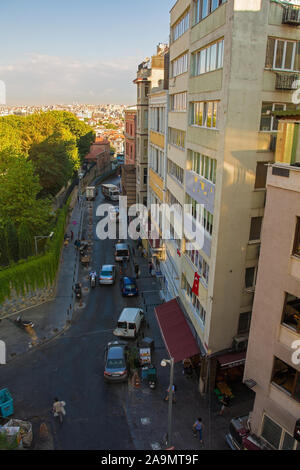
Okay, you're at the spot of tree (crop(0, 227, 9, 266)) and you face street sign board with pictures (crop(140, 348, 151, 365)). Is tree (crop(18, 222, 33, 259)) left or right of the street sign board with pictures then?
left

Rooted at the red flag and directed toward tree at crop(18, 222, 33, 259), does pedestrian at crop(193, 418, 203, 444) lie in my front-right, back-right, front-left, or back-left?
back-left

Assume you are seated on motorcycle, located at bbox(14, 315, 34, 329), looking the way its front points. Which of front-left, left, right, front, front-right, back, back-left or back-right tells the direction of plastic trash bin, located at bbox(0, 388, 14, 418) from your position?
left

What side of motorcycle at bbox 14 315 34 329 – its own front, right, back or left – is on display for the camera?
left

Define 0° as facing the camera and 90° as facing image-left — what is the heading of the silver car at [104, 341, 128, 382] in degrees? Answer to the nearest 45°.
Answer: approximately 180°

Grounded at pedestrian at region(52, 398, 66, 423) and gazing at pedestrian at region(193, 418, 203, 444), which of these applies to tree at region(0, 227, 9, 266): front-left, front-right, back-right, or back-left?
back-left

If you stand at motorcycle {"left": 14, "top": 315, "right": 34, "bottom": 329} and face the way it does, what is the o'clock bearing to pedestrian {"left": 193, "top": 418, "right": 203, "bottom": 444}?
The pedestrian is roughly at 8 o'clock from the motorcycle.

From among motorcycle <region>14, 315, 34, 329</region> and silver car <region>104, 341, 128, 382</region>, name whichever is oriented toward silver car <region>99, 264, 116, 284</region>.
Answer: silver car <region>104, 341, 128, 382</region>

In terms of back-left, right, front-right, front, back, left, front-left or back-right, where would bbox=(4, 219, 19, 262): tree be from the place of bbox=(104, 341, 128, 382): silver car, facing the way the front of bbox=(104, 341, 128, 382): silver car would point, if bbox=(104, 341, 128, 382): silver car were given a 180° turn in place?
back-right

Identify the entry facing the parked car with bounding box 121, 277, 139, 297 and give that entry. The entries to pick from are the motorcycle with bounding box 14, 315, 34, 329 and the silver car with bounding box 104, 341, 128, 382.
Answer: the silver car

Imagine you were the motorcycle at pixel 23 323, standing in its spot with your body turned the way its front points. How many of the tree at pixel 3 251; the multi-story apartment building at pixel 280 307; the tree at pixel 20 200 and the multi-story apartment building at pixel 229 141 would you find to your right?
2

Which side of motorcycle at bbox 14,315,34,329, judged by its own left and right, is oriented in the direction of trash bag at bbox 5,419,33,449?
left
